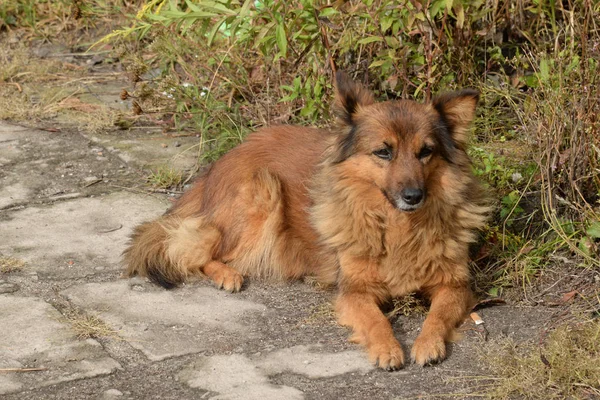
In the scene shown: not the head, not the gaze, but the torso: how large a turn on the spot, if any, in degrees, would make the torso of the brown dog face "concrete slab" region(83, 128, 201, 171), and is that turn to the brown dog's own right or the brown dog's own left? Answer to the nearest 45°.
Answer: approximately 180°

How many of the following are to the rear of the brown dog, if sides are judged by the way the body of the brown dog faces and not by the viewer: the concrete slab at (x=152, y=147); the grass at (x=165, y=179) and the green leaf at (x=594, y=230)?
2

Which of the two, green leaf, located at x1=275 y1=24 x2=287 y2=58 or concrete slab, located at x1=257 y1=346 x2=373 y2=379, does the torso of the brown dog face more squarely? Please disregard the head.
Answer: the concrete slab

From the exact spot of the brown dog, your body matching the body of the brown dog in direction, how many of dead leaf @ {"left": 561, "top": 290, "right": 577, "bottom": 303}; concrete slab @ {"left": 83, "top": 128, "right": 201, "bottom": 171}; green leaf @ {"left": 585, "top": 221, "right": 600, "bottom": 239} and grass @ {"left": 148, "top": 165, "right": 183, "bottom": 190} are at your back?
2

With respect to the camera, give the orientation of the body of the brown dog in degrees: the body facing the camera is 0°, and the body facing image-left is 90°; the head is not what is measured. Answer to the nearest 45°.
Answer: approximately 315°

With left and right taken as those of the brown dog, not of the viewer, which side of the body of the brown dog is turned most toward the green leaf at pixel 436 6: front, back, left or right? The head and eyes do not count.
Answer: left

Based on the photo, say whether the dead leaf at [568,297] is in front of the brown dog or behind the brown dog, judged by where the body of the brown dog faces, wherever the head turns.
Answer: in front

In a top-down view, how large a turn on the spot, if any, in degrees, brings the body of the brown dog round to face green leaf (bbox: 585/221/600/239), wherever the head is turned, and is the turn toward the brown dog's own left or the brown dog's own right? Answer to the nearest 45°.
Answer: approximately 45° to the brown dog's own left

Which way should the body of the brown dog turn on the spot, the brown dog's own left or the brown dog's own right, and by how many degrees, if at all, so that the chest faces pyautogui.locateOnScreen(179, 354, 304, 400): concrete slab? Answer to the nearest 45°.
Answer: approximately 90° to the brown dog's own right

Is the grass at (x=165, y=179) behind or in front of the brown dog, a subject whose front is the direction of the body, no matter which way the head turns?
behind

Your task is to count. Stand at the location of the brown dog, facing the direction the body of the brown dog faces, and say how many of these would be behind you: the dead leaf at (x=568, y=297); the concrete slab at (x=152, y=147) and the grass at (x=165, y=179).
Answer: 2

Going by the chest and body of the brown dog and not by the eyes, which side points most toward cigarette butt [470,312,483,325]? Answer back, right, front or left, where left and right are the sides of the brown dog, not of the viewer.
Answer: front

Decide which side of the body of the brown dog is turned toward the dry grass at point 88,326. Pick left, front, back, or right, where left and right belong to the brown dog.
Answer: right
